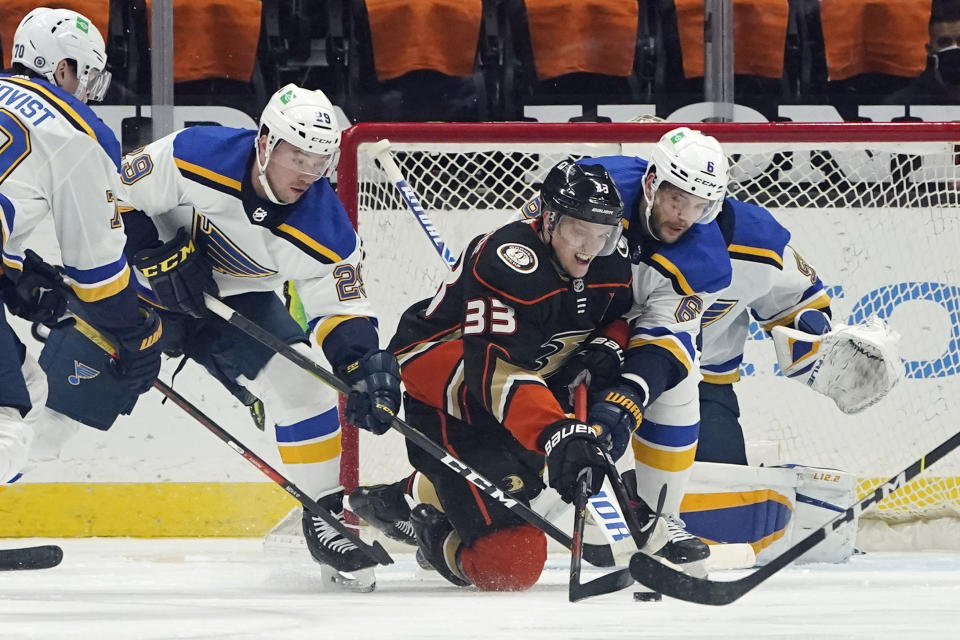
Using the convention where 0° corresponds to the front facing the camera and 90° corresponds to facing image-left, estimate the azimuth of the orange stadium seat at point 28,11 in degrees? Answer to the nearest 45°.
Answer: approximately 0°

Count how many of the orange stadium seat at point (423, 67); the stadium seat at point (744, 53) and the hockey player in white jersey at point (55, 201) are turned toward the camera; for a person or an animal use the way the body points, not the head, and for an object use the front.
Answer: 2

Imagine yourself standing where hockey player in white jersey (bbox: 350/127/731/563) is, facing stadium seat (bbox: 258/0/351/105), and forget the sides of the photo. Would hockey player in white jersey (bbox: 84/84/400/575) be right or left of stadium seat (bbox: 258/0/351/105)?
left

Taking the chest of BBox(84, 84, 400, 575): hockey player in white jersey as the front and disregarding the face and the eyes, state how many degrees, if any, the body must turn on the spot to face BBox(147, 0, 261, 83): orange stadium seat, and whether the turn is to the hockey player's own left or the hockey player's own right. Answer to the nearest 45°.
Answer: approximately 135° to the hockey player's own left

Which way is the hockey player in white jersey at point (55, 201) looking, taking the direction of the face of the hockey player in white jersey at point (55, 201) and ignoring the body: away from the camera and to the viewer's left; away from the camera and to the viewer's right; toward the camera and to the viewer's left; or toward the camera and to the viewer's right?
away from the camera and to the viewer's right

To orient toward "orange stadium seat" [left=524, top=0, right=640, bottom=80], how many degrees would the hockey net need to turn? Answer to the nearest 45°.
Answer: approximately 135° to its right

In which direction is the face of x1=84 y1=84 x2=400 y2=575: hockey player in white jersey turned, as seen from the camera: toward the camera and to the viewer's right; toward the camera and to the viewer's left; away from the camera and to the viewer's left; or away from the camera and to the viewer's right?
toward the camera and to the viewer's right

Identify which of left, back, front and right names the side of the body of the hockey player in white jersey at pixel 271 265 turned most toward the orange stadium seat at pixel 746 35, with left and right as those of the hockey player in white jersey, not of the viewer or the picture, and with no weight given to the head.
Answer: left

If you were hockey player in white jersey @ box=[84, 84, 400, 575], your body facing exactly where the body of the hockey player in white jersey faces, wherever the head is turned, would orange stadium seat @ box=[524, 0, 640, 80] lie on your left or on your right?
on your left

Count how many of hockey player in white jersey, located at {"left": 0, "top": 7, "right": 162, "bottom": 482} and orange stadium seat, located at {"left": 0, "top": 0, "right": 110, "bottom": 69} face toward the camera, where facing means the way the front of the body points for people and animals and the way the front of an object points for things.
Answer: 1
